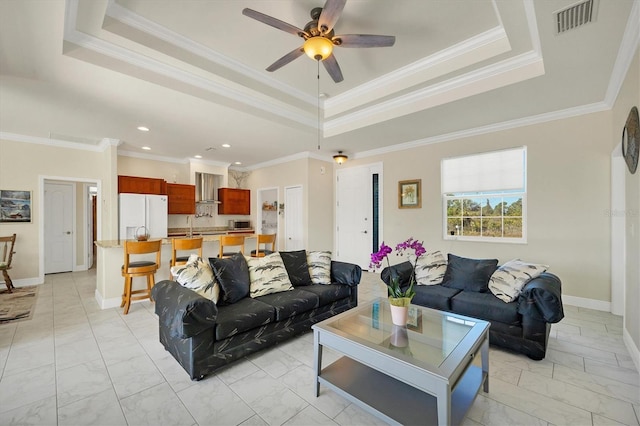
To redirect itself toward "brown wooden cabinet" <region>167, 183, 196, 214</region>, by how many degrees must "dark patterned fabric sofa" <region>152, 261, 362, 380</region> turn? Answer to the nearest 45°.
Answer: approximately 135° to its left

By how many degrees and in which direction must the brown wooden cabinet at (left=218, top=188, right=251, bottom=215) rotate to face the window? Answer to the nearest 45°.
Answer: approximately 45° to its left

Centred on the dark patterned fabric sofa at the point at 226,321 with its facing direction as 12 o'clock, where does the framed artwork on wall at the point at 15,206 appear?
The framed artwork on wall is roughly at 6 o'clock from the dark patterned fabric sofa.

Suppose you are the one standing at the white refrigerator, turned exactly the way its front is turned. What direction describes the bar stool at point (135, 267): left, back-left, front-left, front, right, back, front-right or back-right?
front

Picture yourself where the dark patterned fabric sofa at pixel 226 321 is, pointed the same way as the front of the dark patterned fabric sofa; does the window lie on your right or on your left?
on your left

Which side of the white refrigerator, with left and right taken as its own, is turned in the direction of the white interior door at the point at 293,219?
left

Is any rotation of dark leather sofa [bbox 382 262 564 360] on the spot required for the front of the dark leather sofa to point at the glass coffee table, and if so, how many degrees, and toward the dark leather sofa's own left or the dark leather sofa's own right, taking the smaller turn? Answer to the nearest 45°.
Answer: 0° — it already faces it

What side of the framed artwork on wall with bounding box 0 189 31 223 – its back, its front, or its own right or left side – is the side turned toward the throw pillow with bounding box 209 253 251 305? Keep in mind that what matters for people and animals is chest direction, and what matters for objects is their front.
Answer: front

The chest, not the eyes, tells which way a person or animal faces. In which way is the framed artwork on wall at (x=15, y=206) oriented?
toward the camera

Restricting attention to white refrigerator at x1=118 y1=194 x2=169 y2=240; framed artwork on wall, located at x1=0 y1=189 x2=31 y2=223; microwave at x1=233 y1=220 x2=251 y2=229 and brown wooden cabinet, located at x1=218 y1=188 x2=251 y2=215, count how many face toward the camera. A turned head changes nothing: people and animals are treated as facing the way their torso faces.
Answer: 4

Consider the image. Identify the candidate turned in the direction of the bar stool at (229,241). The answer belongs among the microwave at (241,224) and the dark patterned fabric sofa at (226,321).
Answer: the microwave

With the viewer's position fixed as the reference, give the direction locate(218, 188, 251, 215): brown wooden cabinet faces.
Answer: facing the viewer

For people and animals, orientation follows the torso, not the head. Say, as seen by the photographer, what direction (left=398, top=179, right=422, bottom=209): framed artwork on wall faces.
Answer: facing the viewer and to the left of the viewer

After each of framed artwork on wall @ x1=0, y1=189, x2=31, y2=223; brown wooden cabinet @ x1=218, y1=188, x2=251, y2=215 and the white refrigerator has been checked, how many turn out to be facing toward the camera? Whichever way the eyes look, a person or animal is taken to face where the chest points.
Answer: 3
